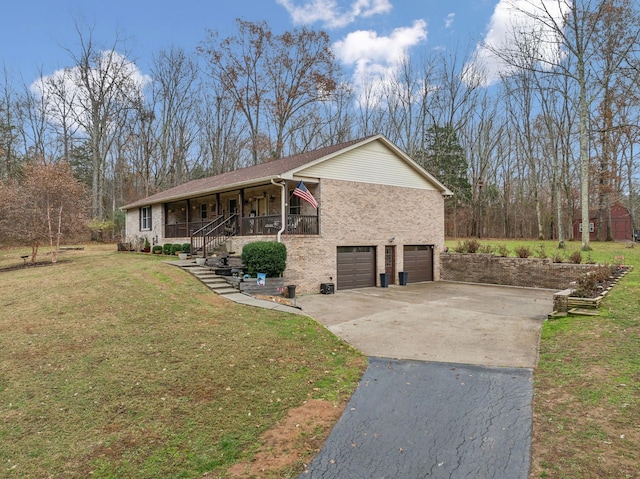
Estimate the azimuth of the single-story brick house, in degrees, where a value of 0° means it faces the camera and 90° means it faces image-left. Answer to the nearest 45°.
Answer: approximately 45°

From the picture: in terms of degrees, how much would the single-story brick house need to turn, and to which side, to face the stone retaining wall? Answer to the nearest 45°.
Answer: approximately 135° to its left

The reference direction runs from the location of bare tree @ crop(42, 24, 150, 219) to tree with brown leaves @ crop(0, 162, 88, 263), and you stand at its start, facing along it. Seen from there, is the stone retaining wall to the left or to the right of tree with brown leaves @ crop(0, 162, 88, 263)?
left

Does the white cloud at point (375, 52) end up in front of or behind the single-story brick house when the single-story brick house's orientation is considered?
behind

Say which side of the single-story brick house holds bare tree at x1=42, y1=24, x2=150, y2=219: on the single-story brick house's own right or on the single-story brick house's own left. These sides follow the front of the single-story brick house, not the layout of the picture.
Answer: on the single-story brick house's own right

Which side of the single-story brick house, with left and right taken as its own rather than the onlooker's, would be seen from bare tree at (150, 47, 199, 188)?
right
